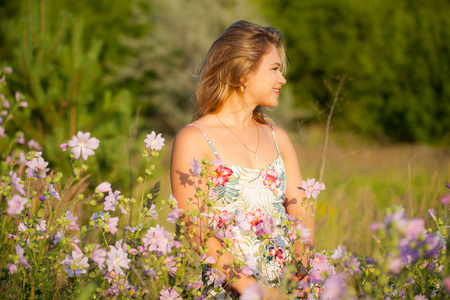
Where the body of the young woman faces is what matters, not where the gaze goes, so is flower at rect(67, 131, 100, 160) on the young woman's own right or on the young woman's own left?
on the young woman's own right

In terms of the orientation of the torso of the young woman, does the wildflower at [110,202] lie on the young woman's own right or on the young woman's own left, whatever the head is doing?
on the young woman's own right

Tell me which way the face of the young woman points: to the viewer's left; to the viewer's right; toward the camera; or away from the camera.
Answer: to the viewer's right

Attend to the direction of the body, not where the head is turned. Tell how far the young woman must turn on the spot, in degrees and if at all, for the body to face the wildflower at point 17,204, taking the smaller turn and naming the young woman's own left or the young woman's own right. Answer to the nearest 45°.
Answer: approximately 90° to the young woman's own right

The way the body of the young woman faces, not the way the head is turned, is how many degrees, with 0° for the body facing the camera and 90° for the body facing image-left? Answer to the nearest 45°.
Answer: approximately 315°

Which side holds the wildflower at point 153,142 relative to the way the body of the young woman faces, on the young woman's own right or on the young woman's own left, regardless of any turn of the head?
on the young woman's own right
